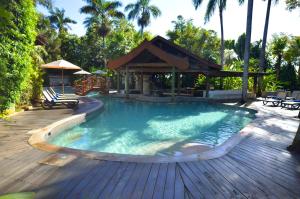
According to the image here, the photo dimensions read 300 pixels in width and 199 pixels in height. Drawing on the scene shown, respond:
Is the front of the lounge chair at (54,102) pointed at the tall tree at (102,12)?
no

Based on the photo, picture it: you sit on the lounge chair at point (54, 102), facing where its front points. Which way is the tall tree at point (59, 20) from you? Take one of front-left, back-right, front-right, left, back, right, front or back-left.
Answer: left

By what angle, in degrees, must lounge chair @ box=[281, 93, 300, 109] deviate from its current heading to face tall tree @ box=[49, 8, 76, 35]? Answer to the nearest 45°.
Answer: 0° — it already faces it

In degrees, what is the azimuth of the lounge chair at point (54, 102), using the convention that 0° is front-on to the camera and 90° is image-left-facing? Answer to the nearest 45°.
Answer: approximately 270°

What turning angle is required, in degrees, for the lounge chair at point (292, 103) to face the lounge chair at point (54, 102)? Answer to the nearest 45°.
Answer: approximately 45° to its left

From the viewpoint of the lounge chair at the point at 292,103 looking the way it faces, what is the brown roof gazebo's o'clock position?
The brown roof gazebo is roughly at 12 o'clock from the lounge chair.

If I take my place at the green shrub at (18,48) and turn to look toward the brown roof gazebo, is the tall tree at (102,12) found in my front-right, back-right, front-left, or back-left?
front-left

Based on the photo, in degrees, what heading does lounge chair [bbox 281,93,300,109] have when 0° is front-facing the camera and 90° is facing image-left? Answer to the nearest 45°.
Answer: approximately 90°

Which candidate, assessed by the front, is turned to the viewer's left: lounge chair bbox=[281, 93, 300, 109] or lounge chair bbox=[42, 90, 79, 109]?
lounge chair bbox=[281, 93, 300, 109]

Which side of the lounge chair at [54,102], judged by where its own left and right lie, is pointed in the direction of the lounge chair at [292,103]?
front

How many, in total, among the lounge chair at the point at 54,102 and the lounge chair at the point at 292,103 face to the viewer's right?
1
